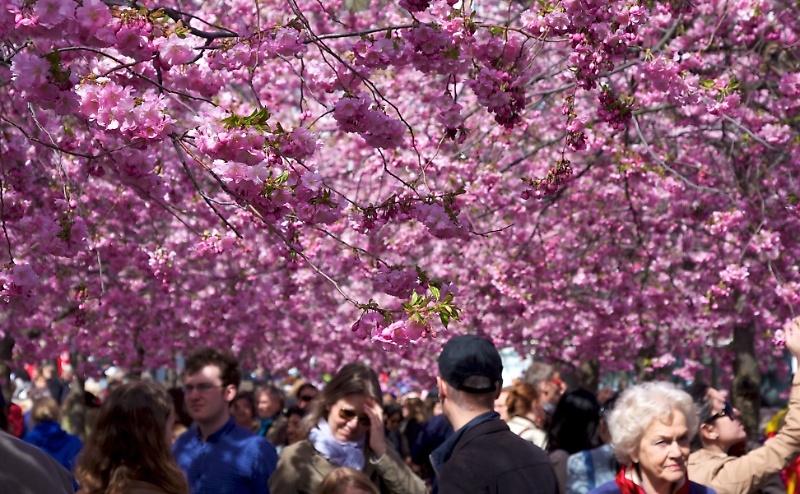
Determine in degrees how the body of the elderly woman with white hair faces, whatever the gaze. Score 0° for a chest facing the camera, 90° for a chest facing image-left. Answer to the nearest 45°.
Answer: approximately 315°

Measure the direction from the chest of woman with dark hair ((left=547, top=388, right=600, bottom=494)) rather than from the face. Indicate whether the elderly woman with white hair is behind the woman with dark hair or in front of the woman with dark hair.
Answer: behind

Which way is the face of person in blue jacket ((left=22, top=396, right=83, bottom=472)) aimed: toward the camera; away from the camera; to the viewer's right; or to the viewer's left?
away from the camera

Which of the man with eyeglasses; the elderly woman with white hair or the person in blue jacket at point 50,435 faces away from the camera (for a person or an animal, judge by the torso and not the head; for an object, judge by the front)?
the person in blue jacket

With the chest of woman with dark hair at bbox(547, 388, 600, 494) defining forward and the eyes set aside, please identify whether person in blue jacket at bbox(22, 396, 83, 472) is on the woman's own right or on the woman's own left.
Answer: on the woman's own left

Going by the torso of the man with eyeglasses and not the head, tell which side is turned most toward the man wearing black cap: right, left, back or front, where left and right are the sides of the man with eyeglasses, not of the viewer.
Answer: left

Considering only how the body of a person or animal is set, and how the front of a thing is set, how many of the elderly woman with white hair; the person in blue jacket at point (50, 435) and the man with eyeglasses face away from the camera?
1

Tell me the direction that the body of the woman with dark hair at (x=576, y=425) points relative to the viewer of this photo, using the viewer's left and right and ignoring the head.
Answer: facing away from the viewer
